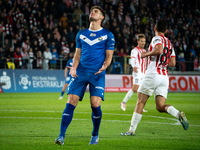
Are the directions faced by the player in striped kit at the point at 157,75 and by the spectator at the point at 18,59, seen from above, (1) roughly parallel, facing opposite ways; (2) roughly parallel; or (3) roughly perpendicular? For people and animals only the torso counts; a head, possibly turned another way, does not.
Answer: roughly parallel, facing opposite ways

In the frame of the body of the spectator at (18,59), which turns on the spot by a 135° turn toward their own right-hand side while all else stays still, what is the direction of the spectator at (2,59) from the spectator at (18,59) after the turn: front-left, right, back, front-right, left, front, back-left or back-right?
front-left

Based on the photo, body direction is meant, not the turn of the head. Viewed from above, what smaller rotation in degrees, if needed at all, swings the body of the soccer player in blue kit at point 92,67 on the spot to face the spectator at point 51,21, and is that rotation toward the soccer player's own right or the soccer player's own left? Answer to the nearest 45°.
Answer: approximately 180°

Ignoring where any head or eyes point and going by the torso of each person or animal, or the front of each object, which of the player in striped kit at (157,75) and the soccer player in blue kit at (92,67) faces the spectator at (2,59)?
the player in striped kit

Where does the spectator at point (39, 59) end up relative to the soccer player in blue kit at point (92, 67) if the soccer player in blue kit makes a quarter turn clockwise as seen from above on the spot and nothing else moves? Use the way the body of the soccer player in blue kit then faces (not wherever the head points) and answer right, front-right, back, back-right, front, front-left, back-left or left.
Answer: right

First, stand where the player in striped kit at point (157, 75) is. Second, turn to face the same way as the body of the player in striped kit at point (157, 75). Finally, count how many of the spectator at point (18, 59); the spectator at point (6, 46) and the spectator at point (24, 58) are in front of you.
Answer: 3

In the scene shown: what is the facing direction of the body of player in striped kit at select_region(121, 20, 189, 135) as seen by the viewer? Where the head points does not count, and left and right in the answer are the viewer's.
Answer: facing away from the viewer and to the left of the viewer

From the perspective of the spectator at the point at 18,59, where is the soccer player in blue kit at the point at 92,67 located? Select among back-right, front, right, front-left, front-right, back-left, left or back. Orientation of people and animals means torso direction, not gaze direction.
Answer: front

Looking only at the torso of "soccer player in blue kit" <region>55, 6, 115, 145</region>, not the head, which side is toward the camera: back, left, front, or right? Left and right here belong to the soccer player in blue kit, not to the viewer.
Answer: front

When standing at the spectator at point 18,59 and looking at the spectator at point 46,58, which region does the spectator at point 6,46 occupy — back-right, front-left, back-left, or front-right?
back-left

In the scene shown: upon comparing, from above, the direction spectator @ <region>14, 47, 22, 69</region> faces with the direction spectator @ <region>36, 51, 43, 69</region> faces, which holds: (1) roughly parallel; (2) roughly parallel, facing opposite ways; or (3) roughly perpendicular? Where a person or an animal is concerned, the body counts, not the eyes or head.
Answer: roughly parallel

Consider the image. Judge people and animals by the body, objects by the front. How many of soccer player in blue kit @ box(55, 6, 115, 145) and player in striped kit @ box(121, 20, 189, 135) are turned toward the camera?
1

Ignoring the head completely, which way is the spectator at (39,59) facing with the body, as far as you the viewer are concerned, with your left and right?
facing the viewer
